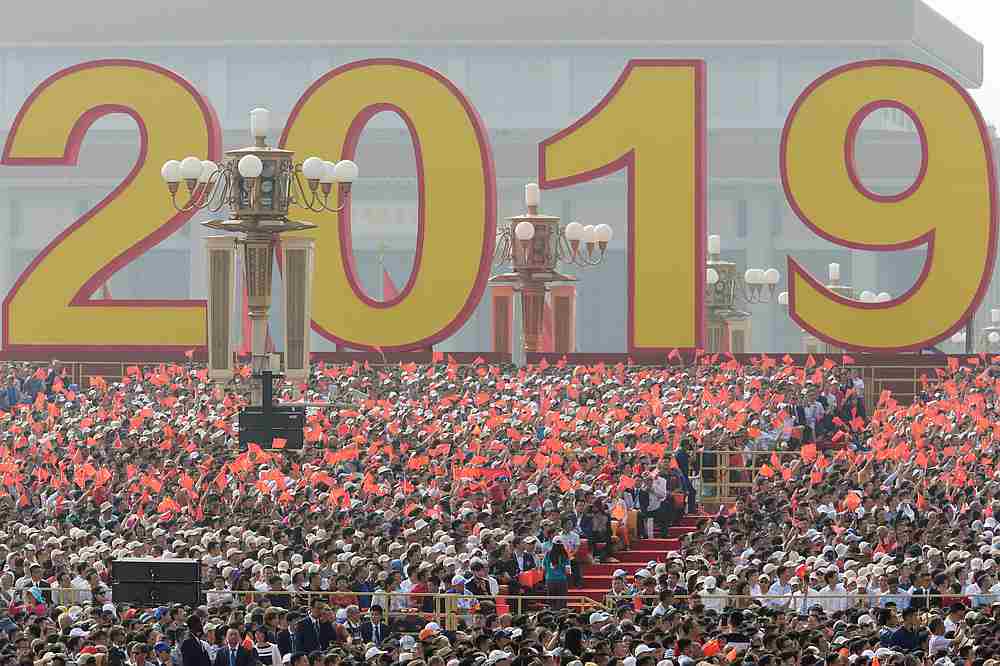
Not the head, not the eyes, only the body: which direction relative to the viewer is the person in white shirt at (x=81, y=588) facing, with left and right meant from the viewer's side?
facing the viewer and to the left of the viewer

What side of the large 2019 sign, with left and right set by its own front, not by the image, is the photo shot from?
front

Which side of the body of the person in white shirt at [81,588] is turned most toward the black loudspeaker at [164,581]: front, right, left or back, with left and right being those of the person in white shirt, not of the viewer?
left

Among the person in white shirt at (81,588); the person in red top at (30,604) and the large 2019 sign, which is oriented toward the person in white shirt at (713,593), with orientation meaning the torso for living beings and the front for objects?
the large 2019 sign

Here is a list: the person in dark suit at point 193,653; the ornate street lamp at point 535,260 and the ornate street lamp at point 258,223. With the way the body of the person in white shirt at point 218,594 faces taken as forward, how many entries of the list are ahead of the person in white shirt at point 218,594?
1

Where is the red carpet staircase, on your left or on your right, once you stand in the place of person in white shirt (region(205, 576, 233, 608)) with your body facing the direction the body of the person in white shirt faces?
on your left

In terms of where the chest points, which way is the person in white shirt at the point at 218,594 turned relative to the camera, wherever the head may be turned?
toward the camera

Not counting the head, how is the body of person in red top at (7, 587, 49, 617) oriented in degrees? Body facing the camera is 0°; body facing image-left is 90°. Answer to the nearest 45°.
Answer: approximately 45°

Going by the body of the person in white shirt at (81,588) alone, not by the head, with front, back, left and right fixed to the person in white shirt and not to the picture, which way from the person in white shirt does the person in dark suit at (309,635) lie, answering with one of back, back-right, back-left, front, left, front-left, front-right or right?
left

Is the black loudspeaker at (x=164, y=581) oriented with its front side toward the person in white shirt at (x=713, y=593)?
no
